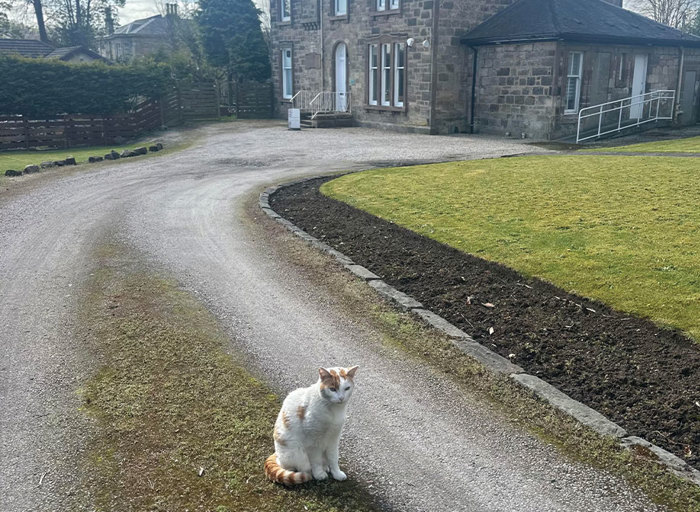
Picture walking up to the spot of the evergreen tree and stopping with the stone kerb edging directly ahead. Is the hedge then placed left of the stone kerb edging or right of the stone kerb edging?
right

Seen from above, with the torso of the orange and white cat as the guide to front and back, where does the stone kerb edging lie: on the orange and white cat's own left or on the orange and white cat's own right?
on the orange and white cat's own left

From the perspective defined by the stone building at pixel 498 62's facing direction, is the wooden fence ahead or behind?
ahead

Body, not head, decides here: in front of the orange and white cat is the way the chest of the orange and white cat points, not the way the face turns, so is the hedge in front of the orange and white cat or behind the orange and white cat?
behind

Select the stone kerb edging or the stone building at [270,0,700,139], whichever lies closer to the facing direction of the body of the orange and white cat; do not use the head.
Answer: the stone kerb edging

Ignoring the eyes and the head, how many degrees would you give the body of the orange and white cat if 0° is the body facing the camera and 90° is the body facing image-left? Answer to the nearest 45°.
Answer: approximately 315°

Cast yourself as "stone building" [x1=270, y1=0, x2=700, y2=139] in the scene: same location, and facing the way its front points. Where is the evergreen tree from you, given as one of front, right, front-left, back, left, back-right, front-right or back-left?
right

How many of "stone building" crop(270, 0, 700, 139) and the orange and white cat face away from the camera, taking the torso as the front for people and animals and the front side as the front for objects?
0

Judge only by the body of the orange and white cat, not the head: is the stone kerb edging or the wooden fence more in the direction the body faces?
the stone kerb edging

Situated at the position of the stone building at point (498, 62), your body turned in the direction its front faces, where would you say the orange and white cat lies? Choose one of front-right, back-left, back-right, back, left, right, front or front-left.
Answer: front-left

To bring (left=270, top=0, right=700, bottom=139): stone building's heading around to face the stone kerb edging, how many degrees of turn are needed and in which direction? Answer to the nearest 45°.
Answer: approximately 45° to its left

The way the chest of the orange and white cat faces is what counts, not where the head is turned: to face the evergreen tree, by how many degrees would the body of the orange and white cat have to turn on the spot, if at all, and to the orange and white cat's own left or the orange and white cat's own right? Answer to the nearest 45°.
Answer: approximately 135° to the orange and white cat's own left
